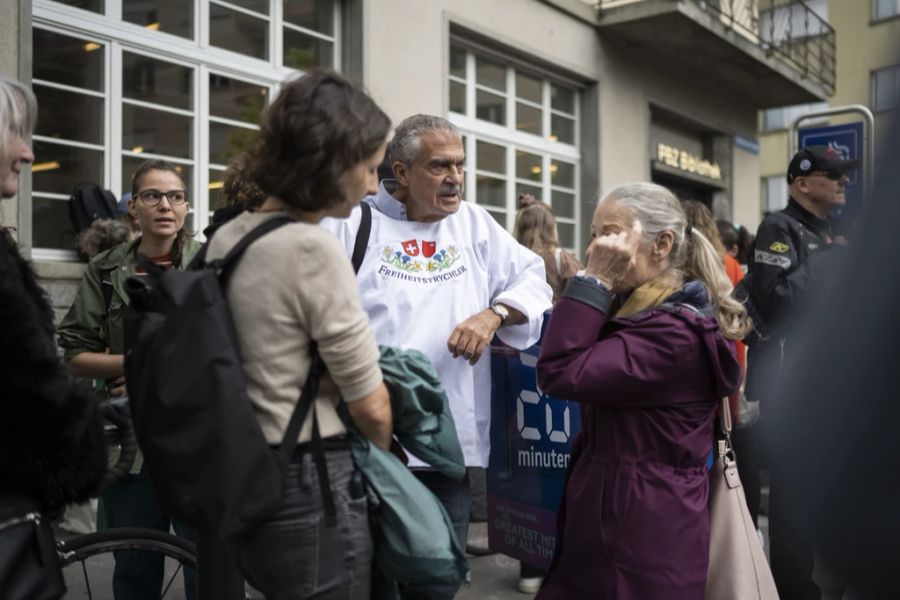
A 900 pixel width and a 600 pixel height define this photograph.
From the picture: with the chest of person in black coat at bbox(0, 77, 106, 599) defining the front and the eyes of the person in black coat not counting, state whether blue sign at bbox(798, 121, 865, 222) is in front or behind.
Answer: in front

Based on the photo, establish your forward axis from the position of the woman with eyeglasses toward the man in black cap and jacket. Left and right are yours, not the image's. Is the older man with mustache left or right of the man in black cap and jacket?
right

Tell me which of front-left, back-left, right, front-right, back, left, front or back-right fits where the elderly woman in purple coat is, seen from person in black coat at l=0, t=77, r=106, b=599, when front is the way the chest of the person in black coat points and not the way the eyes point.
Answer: front

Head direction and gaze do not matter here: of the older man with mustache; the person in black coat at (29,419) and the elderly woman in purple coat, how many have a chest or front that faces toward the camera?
1

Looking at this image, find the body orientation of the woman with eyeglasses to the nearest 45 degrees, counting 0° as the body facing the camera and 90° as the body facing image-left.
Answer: approximately 315°

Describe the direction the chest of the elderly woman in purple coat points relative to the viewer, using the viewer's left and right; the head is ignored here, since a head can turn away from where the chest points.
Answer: facing to the left of the viewer

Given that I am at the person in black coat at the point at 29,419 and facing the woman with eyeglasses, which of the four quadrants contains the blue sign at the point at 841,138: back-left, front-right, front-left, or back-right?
front-right

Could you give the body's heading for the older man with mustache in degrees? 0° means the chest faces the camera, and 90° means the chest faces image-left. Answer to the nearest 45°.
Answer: approximately 0°

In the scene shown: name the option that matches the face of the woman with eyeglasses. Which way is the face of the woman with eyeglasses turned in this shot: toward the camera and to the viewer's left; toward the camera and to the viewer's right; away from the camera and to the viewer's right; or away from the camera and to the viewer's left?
toward the camera and to the viewer's right

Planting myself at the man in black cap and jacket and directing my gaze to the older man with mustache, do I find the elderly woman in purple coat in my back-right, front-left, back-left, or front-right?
front-left

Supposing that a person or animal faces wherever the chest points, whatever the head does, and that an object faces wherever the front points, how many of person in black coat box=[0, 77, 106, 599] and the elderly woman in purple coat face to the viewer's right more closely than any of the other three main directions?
1

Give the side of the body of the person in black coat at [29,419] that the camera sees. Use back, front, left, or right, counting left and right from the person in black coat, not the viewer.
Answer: right

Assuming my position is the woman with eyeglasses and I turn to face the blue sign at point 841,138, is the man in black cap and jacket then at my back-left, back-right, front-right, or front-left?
front-right

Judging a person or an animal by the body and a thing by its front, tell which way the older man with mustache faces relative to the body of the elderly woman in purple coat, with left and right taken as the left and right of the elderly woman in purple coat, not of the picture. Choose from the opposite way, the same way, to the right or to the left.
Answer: to the left

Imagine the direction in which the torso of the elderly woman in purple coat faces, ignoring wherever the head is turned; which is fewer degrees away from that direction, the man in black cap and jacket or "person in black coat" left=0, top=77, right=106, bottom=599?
the person in black coat
